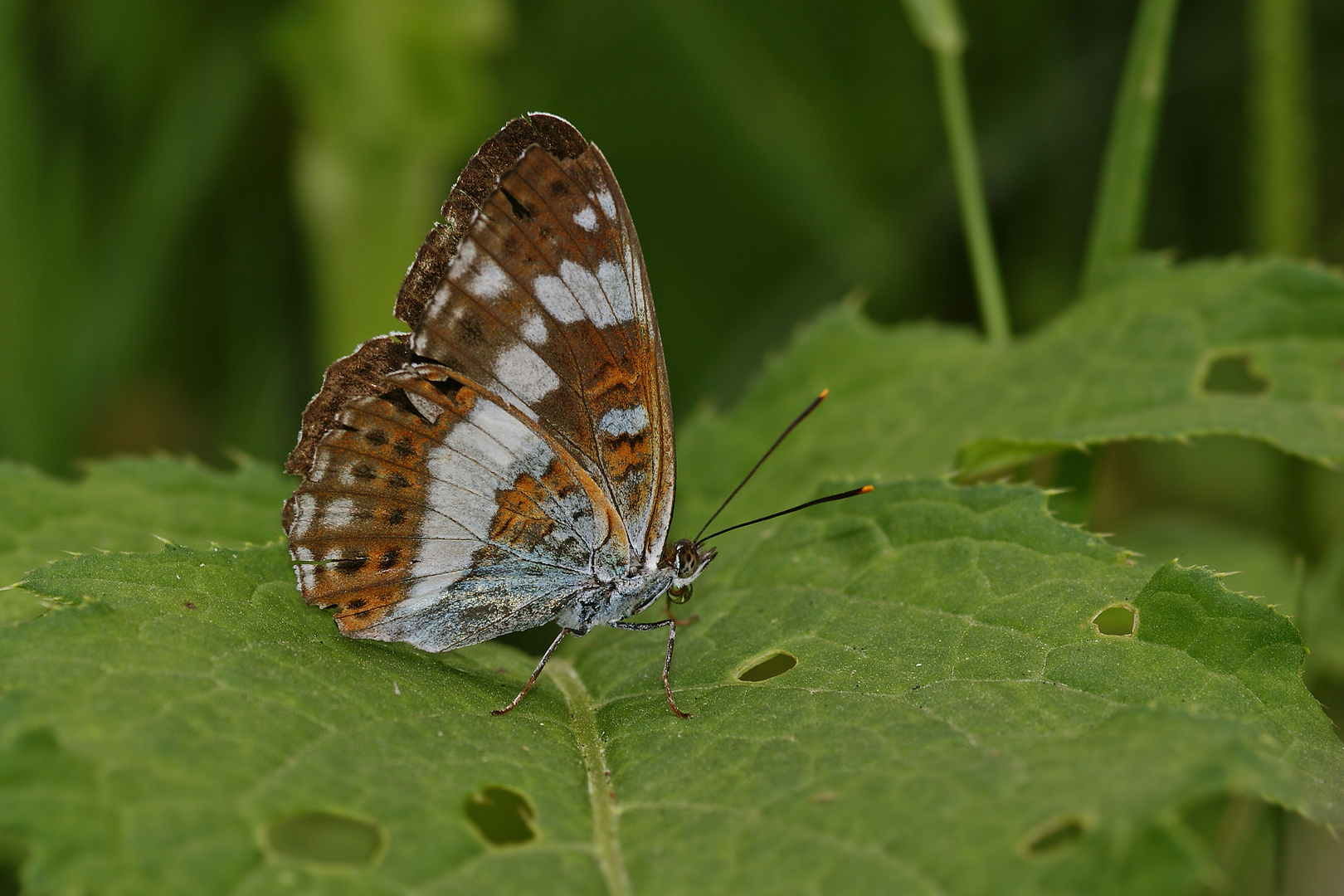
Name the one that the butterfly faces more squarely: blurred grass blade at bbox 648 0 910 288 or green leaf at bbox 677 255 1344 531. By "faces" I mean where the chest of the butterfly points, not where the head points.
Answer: the green leaf

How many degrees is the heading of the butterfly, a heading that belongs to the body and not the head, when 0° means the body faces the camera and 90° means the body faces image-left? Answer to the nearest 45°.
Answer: approximately 270°

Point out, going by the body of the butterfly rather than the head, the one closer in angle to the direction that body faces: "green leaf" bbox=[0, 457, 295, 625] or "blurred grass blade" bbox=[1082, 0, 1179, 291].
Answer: the blurred grass blade

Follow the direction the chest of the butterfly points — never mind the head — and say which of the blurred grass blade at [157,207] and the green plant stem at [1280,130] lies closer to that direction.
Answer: the green plant stem

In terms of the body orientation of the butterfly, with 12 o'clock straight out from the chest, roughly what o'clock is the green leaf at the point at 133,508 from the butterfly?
The green leaf is roughly at 7 o'clock from the butterfly.
